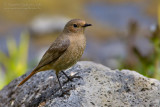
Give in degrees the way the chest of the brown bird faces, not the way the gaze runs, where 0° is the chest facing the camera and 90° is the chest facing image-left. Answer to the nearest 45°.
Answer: approximately 270°
